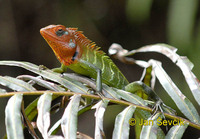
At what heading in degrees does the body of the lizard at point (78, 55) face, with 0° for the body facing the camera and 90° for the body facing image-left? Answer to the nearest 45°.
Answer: approximately 90°
